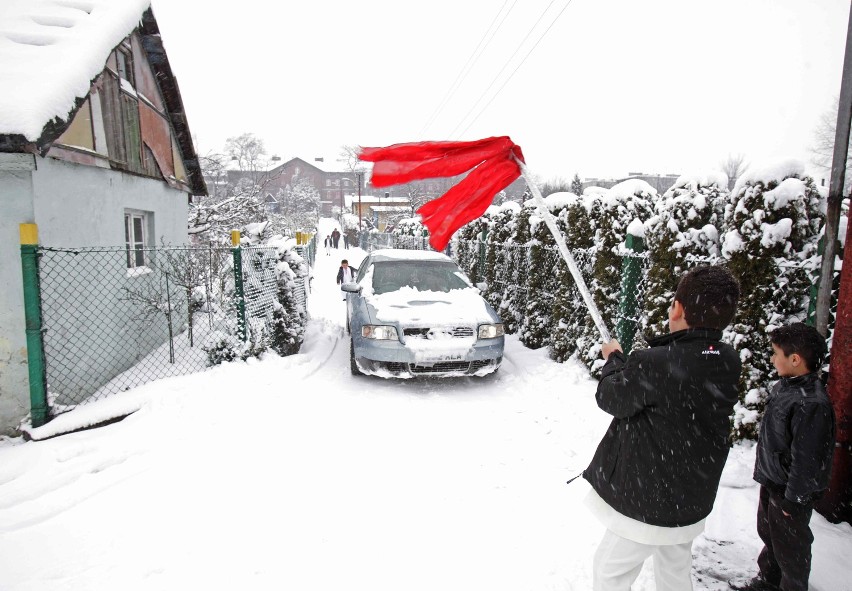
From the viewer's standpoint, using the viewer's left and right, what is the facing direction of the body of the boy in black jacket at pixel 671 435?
facing away from the viewer and to the left of the viewer

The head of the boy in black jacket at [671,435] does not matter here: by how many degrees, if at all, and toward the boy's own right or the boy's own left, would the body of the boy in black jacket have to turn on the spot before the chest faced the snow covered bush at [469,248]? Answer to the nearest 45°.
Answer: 0° — they already face it

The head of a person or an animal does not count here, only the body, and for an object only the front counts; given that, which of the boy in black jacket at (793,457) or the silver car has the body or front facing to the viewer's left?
the boy in black jacket

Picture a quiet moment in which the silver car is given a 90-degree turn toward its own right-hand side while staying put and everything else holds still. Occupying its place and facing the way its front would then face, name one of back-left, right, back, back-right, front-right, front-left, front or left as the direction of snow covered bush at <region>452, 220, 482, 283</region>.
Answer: right

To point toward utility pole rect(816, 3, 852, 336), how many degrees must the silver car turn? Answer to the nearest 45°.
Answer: approximately 45° to its left

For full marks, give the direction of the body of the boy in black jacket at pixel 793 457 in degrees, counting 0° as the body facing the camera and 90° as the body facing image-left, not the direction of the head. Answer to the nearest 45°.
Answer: approximately 90°

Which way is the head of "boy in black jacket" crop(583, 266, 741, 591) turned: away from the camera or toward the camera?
away from the camera

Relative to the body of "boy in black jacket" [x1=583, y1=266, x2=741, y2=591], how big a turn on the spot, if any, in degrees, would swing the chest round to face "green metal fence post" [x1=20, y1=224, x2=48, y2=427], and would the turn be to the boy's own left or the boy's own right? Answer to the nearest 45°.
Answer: approximately 45° to the boy's own left

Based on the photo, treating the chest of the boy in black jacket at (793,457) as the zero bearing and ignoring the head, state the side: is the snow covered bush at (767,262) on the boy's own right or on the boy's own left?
on the boy's own right

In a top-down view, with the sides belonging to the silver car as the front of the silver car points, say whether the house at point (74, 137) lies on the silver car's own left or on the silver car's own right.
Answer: on the silver car's own right

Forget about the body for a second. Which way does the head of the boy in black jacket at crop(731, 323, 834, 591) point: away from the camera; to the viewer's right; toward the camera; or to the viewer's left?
to the viewer's left

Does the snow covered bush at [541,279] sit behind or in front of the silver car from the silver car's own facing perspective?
behind

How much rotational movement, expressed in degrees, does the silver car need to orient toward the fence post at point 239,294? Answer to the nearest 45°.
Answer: approximately 90° to its right

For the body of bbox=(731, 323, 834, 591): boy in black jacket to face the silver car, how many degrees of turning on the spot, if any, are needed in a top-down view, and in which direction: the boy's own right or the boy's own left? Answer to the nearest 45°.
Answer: approximately 45° to the boy's own right

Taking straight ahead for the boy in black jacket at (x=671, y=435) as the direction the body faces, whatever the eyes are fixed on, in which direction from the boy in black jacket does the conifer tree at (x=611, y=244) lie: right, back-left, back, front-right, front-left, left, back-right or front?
front-right

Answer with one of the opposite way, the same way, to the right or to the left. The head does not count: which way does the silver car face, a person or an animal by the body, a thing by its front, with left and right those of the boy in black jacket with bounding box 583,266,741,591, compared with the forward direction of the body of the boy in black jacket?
the opposite way

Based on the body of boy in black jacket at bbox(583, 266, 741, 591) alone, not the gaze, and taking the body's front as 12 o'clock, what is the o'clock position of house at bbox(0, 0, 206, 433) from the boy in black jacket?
The house is roughly at 11 o'clock from the boy in black jacket.
